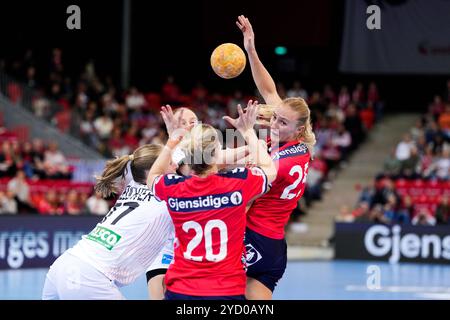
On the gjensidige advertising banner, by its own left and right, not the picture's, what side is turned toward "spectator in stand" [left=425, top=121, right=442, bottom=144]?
back

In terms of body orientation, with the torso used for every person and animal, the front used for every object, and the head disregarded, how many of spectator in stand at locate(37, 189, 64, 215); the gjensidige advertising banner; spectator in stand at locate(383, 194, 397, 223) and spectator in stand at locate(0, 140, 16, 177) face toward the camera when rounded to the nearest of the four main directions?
4

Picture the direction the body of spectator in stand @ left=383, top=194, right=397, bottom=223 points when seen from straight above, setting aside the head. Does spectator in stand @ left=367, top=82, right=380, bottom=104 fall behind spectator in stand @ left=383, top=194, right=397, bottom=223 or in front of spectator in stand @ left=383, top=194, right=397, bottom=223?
behind

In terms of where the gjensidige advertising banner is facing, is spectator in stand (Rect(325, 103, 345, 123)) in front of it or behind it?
behind

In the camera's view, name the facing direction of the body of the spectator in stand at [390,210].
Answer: toward the camera

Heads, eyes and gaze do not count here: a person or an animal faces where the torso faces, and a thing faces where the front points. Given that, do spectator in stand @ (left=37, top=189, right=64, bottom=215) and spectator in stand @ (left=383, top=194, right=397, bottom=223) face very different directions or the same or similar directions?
same or similar directions

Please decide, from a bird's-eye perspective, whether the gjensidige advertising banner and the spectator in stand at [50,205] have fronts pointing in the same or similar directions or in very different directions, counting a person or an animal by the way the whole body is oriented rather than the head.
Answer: same or similar directions

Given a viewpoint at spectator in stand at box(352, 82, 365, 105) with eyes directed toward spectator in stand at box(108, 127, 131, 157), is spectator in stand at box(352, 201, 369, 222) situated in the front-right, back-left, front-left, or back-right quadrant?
front-left

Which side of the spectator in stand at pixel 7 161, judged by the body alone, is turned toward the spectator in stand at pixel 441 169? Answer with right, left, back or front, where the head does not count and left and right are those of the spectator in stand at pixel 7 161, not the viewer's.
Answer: left

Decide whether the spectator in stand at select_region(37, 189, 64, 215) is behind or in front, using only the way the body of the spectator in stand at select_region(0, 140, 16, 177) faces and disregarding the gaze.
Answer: in front

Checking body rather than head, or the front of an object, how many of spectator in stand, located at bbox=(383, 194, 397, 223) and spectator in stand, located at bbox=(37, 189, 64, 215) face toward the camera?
2

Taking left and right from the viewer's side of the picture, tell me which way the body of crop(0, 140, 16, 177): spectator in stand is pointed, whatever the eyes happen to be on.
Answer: facing the viewer

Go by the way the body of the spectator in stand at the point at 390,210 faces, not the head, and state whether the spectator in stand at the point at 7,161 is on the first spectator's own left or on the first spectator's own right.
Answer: on the first spectator's own right

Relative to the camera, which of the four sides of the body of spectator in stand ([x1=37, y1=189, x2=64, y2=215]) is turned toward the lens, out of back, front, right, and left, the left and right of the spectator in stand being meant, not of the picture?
front
